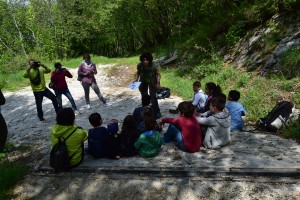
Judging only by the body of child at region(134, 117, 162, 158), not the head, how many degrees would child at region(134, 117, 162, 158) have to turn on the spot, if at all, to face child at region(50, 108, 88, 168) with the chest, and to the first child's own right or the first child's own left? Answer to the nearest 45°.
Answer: approximately 90° to the first child's own left

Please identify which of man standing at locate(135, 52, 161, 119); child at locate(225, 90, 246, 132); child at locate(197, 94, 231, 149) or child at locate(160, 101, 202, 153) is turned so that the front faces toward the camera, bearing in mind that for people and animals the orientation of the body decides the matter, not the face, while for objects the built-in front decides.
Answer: the man standing

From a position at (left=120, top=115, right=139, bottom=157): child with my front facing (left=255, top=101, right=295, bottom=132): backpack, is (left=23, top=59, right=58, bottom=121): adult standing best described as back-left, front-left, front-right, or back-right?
back-left

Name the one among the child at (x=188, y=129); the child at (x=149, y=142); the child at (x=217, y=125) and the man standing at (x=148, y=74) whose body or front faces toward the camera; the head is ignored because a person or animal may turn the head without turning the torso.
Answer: the man standing

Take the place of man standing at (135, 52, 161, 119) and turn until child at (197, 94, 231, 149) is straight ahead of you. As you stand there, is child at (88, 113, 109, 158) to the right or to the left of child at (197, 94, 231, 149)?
right

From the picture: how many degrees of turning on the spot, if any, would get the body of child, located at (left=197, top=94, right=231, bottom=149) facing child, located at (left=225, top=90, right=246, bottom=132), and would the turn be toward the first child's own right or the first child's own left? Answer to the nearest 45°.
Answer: approximately 45° to the first child's own right

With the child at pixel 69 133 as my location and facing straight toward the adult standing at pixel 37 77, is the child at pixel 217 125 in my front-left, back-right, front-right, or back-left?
back-right

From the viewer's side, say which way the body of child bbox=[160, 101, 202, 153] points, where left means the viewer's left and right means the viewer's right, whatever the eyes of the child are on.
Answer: facing away from the viewer and to the left of the viewer

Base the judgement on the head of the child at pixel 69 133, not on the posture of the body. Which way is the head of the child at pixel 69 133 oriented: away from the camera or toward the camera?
away from the camera

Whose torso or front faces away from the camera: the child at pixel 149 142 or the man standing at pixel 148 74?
the child

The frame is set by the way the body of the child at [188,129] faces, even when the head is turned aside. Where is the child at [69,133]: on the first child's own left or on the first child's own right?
on the first child's own left

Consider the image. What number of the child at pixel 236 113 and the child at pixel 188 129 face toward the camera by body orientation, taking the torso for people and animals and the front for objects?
0

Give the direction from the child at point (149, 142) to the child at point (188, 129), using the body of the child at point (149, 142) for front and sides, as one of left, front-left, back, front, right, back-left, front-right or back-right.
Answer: right

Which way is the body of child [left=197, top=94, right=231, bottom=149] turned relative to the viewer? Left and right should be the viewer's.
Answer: facing away from the viewer and to the left of the viewer

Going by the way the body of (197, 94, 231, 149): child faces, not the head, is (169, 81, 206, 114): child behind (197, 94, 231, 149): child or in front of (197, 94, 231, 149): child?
in front

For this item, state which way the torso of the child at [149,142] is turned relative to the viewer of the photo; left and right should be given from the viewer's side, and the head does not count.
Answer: facing away from the viewer

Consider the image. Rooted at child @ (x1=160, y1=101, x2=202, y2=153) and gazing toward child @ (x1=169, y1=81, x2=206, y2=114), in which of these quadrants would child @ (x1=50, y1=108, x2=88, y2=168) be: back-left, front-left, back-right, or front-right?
back-left

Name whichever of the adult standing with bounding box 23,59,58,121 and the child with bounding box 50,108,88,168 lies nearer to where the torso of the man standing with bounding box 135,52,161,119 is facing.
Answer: the child

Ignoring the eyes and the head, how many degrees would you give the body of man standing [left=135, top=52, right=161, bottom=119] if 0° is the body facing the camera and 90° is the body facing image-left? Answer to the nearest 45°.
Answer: approximately 0°

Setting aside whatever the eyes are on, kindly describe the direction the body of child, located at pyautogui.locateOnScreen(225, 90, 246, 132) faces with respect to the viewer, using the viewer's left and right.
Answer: facing away from the viewer and to the left of the viewer
